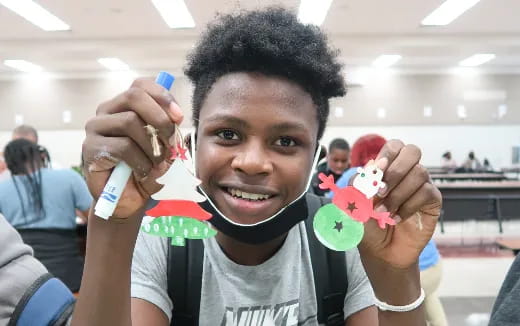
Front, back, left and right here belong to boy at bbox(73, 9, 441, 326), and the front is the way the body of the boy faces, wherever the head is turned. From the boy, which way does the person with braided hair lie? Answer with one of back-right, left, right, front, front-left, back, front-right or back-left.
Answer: back-right

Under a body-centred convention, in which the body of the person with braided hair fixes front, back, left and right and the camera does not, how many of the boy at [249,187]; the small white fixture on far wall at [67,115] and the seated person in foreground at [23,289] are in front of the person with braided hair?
1

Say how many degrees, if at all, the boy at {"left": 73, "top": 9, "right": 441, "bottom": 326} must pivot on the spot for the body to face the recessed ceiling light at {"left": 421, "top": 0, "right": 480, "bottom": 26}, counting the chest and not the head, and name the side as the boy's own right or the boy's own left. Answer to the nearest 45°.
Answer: approximately 135° to the boy's own left

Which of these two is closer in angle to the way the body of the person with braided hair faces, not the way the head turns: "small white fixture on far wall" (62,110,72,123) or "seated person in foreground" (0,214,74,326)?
the small white fixture on far wall

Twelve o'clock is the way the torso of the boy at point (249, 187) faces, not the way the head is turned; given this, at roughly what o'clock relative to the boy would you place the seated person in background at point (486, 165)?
The seated person in background is roughly at 7 o'clock from the boy.

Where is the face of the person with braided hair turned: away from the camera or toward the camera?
away from the camera

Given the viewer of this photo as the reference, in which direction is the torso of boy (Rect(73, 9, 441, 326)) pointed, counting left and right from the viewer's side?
facing the viewer

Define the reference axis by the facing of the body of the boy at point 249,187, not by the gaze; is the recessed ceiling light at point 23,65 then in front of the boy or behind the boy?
behind

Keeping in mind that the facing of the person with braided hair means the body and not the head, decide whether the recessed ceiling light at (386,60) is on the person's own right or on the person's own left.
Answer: on the person's own right

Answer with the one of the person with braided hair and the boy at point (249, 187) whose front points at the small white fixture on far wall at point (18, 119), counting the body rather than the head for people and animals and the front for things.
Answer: the person with braided hair

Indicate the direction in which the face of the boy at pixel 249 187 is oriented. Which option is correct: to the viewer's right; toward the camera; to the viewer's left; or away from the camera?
toward the camera

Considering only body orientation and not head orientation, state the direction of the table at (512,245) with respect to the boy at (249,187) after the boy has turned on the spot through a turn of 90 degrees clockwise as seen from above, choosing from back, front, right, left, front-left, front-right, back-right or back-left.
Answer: back-right

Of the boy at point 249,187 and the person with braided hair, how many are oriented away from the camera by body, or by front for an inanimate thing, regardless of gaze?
1
